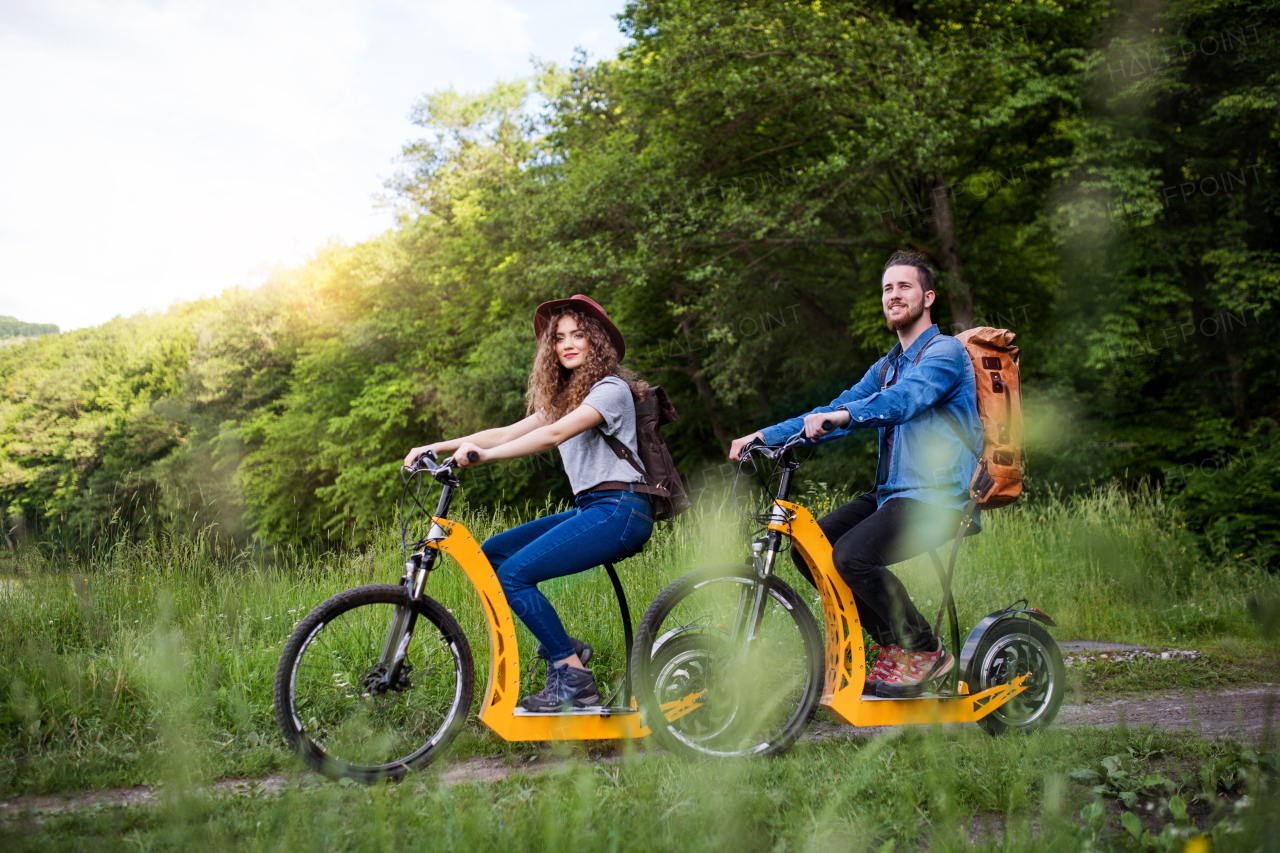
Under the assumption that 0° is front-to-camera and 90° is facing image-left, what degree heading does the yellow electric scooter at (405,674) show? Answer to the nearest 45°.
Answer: approximately 90°

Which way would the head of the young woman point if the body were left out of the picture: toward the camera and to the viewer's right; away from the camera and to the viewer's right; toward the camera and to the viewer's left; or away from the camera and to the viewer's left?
toward the camera and to the viewer's left

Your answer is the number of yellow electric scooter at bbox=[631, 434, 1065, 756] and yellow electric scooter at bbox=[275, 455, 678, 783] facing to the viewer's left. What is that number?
2

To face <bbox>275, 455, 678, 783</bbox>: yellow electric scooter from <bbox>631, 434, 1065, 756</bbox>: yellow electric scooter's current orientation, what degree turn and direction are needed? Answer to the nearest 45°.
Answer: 0° — it already faces it

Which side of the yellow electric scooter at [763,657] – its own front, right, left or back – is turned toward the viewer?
left

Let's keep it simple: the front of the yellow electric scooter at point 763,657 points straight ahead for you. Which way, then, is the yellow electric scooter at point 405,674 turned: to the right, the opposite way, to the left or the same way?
the same way

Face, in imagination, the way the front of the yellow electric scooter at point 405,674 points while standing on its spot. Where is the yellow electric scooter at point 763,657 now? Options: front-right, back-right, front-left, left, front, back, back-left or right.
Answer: back

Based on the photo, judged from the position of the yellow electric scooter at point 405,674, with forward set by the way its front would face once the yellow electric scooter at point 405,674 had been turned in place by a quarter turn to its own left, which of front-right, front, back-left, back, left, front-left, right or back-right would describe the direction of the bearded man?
left

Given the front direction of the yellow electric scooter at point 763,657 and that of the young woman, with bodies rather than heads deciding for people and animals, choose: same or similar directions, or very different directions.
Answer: same or similar directions

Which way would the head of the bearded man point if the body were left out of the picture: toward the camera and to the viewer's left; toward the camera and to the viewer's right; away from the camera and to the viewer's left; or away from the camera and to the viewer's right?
toward the camera and to the viewer's left

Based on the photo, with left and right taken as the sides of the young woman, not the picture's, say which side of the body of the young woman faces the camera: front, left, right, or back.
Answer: left

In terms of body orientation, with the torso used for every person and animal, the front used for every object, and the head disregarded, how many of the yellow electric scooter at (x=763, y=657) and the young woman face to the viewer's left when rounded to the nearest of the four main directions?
2
